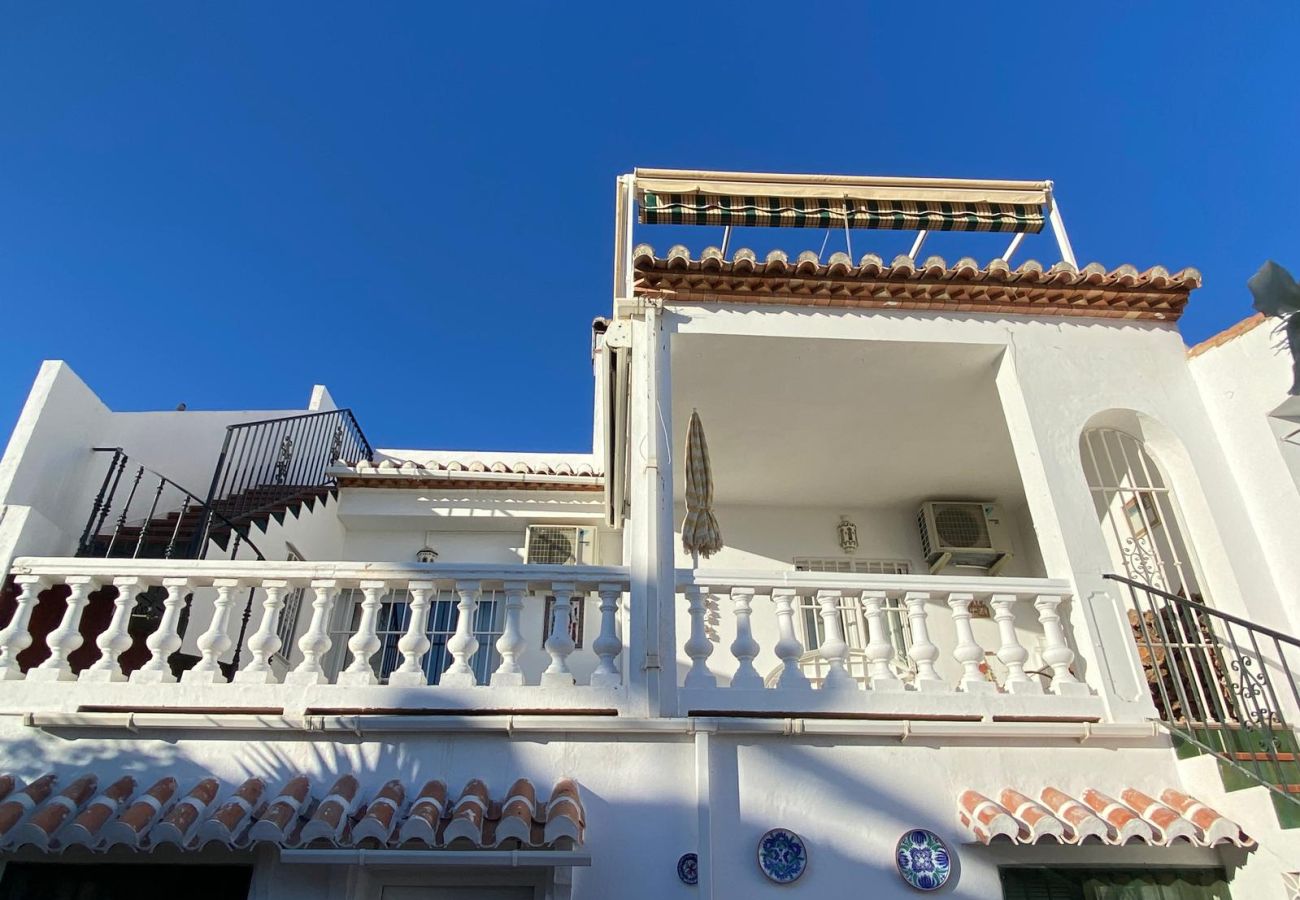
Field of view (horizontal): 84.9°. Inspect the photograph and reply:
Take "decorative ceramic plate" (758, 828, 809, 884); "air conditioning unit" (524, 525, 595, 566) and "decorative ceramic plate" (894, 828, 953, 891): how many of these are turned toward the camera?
3

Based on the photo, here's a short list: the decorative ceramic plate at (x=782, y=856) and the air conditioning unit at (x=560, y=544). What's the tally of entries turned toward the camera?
2

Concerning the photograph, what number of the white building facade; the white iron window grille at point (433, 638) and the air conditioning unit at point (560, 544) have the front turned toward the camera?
3

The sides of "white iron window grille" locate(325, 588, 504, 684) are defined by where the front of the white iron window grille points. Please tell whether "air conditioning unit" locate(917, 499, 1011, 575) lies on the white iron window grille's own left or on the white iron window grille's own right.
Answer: on the white iron window grille's own left

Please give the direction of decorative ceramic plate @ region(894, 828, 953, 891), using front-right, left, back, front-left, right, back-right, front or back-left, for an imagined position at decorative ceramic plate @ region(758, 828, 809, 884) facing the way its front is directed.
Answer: left

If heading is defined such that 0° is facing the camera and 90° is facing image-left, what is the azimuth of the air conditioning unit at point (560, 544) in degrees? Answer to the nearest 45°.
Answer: approximately 0°

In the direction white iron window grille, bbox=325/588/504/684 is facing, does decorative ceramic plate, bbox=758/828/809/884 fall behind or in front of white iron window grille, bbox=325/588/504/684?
in front

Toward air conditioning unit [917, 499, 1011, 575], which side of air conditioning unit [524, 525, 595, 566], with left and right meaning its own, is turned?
left

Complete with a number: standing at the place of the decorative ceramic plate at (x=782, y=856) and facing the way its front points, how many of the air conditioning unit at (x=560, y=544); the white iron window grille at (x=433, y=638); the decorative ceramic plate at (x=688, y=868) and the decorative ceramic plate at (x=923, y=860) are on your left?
1
